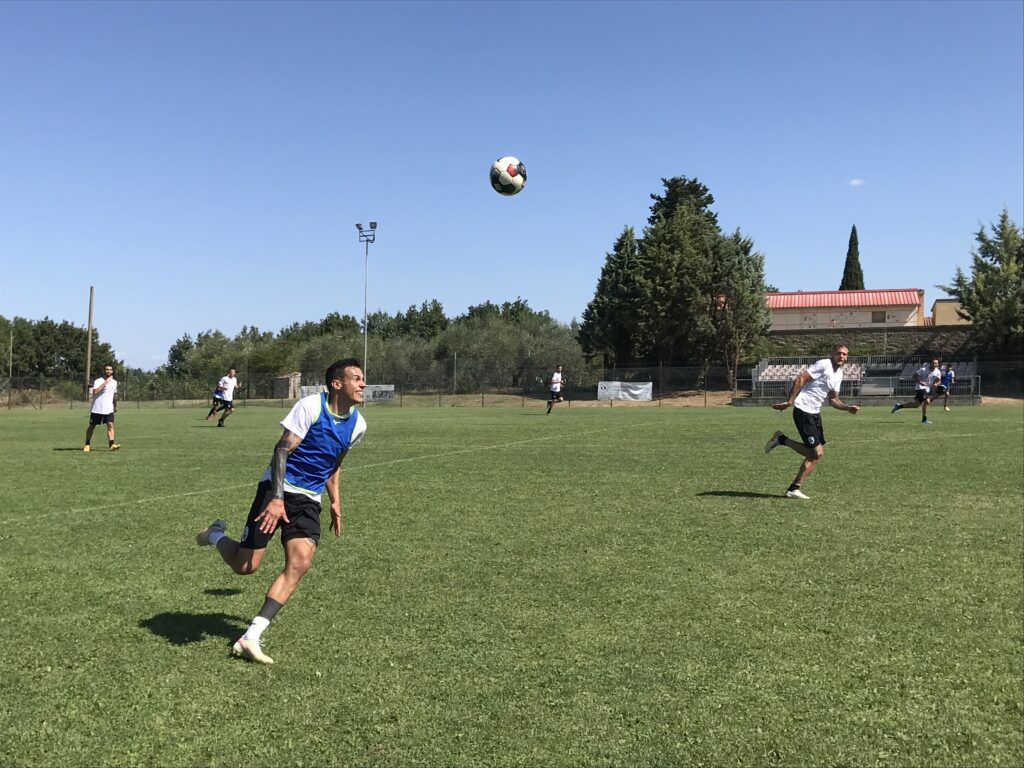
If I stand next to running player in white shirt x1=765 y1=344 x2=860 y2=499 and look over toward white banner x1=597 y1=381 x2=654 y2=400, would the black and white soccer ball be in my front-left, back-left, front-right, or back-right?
back-left

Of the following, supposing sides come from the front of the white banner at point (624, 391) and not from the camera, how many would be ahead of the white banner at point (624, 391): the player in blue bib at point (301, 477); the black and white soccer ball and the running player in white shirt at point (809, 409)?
3

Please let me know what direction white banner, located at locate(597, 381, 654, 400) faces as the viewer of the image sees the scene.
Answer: facing the viewer

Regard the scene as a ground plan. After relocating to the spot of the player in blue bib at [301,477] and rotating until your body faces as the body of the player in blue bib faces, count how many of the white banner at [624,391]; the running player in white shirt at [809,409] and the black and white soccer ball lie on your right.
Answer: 0

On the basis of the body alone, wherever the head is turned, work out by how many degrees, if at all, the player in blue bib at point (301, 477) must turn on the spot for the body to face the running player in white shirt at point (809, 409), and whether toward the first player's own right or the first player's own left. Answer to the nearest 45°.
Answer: approximately 90° to the first player's own left

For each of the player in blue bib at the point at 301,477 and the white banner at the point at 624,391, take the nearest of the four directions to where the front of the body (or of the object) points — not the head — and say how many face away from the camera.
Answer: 0

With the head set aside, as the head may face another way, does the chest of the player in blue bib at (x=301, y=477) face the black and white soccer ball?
no

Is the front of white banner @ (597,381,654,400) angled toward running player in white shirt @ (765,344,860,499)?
yes

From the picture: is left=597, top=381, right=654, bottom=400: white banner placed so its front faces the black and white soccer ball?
yes

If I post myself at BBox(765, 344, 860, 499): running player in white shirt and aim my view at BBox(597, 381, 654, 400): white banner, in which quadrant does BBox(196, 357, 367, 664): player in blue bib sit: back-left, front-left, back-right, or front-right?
back-left
